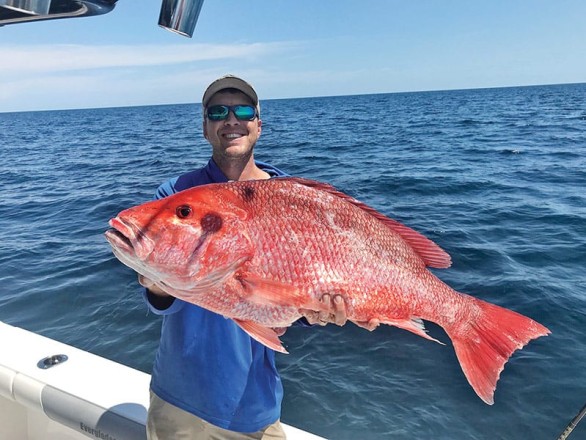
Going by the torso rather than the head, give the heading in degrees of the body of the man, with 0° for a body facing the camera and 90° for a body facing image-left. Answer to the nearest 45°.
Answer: approximately 0°

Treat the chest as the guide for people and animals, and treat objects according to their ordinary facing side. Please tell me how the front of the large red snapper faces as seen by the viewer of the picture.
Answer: facing to the left of the viewer
